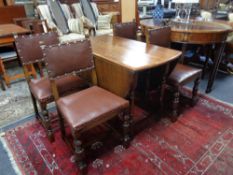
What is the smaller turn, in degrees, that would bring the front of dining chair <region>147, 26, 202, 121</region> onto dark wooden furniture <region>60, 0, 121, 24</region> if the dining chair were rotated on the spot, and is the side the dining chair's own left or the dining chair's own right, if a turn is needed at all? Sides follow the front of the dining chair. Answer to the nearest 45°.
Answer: approximately 180°

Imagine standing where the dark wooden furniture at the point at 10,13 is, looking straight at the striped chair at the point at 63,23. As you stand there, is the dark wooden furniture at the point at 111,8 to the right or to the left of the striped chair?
left

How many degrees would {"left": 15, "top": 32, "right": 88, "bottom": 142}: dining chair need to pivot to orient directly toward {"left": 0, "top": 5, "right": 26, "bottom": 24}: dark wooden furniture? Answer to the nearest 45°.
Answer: approximately 135° to its left

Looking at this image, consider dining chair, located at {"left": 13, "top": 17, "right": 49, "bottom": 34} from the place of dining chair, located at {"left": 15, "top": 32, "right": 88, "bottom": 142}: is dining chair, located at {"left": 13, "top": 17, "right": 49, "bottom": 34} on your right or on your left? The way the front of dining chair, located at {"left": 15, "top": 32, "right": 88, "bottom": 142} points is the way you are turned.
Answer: on your left

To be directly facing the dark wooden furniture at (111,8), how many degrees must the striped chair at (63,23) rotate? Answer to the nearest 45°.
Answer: approximately 90° to its left
